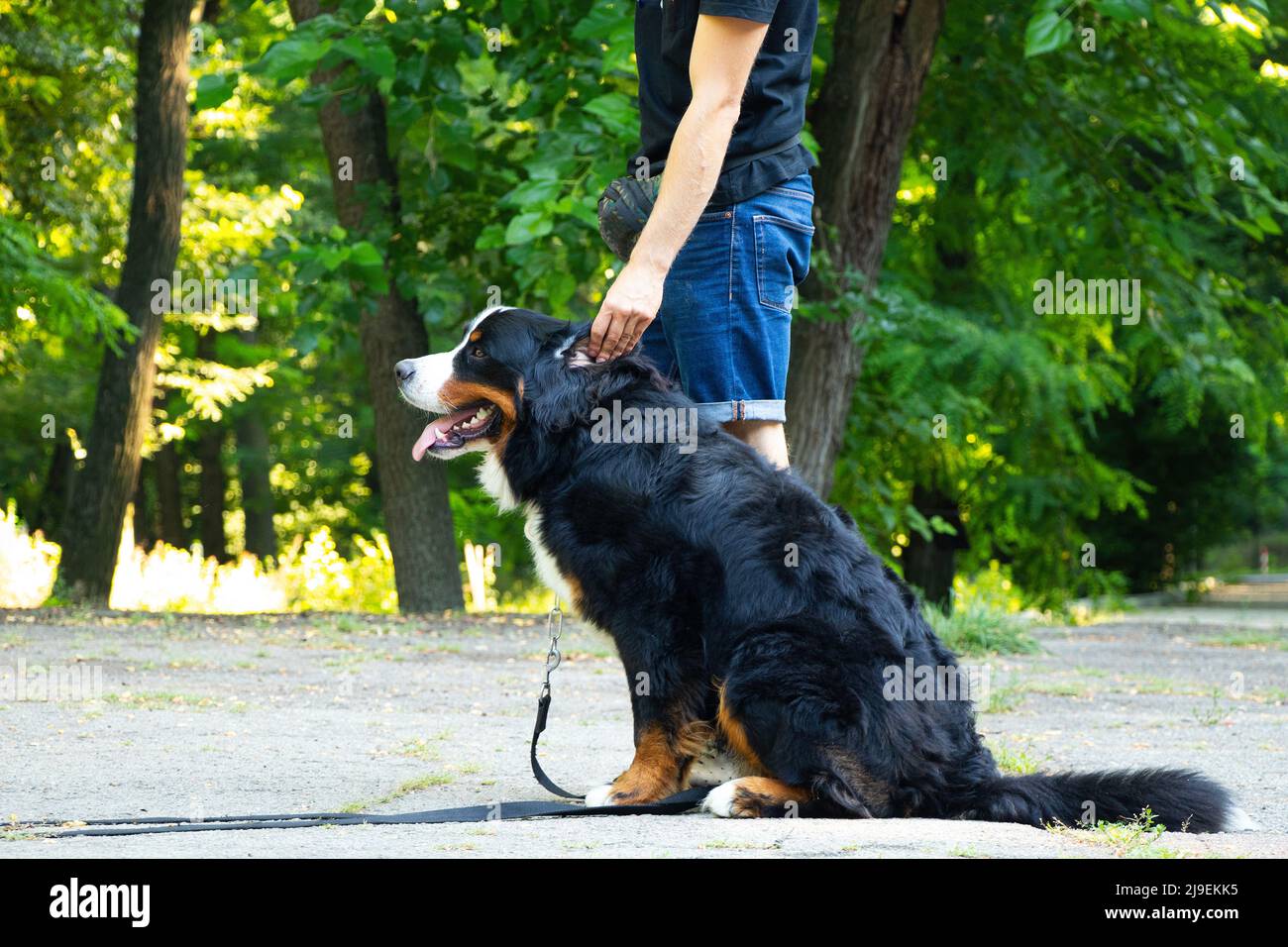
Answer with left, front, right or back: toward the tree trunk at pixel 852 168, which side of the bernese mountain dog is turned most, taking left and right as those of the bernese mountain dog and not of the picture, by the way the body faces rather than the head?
right

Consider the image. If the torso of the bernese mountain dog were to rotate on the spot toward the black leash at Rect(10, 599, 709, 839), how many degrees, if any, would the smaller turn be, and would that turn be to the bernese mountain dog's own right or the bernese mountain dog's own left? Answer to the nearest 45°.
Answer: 0° — it already faces it

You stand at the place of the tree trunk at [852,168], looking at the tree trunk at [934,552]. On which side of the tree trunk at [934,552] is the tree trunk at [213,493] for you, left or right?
left

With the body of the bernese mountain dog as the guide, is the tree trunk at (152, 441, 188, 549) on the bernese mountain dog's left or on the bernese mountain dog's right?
on the bernese mountain dog's right

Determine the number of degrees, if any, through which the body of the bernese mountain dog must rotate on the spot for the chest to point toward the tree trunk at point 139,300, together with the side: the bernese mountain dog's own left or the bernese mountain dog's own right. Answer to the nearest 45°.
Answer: approximately 45° to the bernese mountain dog's own right

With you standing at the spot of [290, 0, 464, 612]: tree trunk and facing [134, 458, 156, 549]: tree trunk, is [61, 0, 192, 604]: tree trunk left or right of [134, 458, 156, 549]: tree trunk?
left

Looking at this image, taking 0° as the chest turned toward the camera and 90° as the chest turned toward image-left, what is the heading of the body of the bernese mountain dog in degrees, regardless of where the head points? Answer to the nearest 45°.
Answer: approximately 90°

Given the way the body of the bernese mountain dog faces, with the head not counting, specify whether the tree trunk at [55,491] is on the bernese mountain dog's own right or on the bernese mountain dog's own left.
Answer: on the bernese mountain dog's own right
